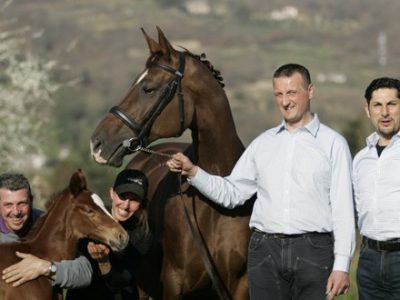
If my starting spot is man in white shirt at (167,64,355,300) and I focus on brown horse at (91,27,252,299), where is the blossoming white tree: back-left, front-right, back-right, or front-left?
front-right

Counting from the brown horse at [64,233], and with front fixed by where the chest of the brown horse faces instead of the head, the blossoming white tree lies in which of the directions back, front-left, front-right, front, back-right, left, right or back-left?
left

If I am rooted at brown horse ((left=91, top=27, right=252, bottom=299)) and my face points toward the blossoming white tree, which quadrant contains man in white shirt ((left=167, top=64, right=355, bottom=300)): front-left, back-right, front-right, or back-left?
back-right

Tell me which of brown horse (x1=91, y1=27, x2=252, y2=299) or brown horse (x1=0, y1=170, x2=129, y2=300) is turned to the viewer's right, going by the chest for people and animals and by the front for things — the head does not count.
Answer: brown horse (x1=0, y1=170, x2=129, y2=300)

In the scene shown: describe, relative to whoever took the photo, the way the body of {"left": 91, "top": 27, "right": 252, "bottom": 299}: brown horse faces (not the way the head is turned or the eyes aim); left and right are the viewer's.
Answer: facing the viewer and to the left of the viewer

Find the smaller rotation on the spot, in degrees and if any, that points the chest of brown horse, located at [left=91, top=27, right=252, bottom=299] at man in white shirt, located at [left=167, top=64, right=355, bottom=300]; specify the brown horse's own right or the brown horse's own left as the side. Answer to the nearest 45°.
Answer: approximately 90° to the brown horse's own left

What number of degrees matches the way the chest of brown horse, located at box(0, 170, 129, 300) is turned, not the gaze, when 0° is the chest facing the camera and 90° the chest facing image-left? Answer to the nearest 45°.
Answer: approximately 270°

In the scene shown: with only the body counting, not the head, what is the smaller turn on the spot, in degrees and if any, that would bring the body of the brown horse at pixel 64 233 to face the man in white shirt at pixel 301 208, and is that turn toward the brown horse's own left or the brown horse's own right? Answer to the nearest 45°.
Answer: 0° — it already faces them

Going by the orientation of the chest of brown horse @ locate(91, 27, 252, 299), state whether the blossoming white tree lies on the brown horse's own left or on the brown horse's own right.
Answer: on the brown horse's own right

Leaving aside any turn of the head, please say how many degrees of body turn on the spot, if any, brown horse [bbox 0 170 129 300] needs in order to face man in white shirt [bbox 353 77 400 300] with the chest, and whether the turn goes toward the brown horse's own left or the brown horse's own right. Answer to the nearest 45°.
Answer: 0° — it already faces them

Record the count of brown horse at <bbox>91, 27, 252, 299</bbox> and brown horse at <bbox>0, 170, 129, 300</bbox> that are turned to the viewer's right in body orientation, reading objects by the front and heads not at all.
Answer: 1
